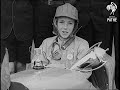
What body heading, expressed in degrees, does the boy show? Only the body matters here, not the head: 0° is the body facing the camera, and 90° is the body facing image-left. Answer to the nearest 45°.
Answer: approximately 0°

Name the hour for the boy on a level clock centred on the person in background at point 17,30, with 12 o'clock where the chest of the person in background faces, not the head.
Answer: The boy is roughly at 10 o'clock from the person in background.
